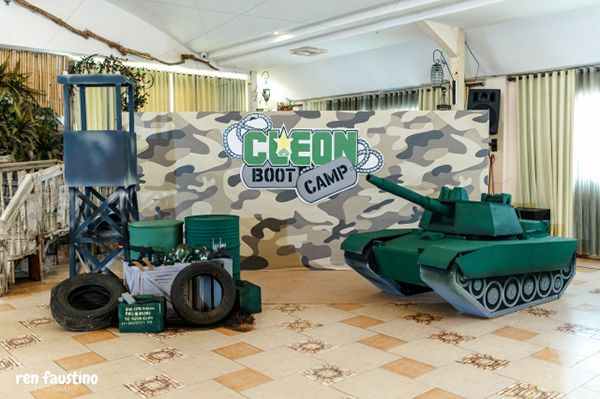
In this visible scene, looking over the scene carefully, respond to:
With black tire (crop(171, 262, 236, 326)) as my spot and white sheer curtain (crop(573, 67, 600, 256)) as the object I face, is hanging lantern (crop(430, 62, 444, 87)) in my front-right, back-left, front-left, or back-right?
front-left

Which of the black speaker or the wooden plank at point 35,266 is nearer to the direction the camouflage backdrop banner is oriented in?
the wooden plank

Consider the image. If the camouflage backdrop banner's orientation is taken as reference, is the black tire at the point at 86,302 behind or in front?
in front

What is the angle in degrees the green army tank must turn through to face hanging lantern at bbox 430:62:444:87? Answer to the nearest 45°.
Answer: approximately 135° to its right

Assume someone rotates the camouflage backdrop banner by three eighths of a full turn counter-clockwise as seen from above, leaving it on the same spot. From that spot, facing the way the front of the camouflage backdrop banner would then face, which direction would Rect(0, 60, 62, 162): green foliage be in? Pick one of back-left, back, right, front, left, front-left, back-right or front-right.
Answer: back-left

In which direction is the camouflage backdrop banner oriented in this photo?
toward the camera

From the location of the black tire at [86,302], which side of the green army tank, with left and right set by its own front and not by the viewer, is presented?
front

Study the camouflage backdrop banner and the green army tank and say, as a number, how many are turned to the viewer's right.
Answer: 0

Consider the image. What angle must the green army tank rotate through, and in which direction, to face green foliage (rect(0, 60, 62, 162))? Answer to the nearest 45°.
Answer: approximately 45° to its right

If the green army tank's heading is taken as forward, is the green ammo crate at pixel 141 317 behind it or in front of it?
in front

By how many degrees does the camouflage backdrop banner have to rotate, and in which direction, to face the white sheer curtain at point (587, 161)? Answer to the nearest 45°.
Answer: approximately 90° to its left

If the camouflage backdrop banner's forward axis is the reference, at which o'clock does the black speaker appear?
The black speaker is roughly at 8 o'clock from the camouflage backdrop banner.

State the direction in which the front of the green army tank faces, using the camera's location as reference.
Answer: facing the viewer and to the left of the viewer

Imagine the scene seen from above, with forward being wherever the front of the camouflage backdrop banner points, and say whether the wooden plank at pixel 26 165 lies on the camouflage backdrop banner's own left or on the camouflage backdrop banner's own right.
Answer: on the camouflage backdrop banner's own right

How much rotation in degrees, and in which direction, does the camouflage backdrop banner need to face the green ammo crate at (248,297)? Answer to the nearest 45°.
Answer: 0° — it already faces it

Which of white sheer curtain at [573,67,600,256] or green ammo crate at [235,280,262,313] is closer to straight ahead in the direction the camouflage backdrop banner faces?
the green ammo crate
